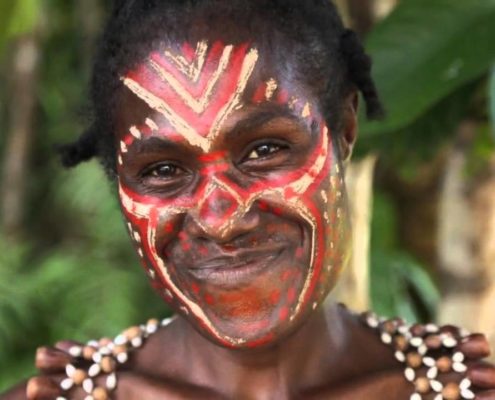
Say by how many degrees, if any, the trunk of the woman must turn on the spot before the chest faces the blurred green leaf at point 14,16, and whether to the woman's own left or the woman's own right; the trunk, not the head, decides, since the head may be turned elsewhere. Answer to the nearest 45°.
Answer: approximately 180°

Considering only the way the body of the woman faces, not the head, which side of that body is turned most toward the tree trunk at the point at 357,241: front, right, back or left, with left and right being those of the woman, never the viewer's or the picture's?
back

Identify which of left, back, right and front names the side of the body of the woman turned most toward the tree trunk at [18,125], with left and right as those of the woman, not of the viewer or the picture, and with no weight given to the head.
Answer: back

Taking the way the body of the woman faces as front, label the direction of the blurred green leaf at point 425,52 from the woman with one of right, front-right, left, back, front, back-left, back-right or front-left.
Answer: back-left

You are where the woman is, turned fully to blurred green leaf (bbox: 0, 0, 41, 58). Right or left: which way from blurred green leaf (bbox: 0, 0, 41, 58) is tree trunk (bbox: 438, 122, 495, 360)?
right

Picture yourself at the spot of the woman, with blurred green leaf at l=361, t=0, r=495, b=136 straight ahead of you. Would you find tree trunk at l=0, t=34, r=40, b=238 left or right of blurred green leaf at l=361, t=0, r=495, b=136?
left

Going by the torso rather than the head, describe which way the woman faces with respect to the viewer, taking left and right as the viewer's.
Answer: facing the viewer

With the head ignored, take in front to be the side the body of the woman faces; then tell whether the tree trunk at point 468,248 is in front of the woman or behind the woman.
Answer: behind

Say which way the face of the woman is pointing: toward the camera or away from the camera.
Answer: toward the camera
